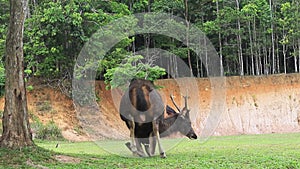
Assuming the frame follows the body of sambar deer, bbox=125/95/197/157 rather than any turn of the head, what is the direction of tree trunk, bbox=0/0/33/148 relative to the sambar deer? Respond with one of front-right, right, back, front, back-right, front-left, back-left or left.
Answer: back-right

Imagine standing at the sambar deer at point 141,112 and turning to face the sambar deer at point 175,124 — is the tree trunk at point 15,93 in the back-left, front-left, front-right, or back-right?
back-left

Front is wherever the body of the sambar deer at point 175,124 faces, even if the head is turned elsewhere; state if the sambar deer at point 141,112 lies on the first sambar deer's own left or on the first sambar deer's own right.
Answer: on the first sambar deer's own right

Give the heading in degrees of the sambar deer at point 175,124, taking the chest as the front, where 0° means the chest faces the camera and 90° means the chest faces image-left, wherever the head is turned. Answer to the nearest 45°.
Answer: approximately 270°

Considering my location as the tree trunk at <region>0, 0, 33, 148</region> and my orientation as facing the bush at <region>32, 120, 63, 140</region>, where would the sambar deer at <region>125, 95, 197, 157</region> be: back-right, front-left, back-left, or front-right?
front-right

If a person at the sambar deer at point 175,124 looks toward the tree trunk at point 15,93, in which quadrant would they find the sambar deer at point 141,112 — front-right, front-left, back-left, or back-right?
front-left

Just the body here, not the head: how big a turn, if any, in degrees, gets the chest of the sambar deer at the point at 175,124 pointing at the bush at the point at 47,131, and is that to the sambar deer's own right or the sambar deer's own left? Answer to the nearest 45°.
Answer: approximately 135° to the sambar deer's own left
